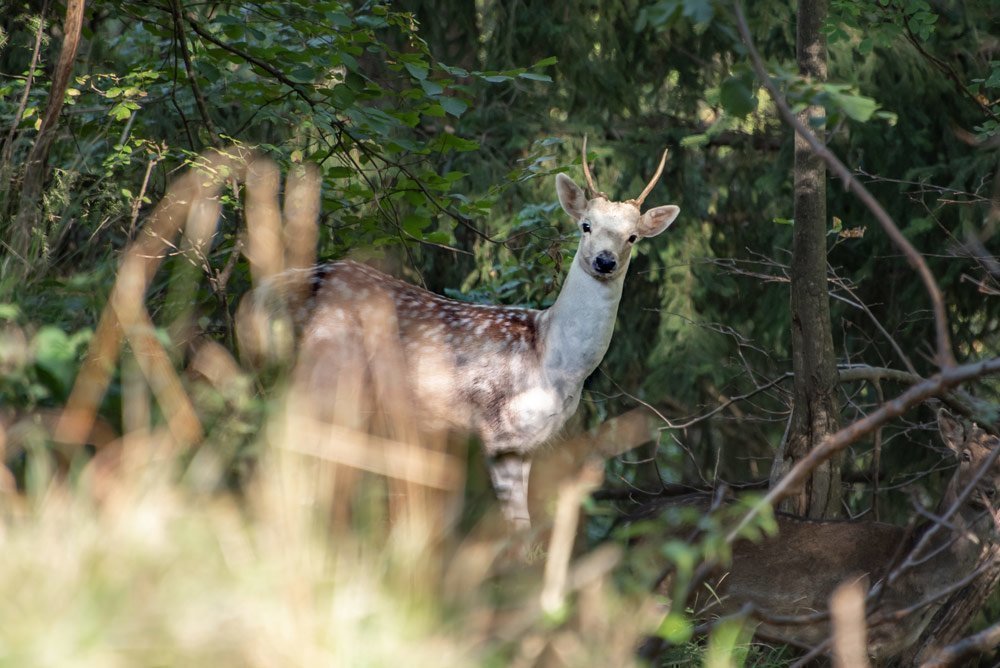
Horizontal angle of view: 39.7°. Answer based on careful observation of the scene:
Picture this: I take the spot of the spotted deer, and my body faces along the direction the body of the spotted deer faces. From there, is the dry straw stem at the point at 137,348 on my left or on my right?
on my right

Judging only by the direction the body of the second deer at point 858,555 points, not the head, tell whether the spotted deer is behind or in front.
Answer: behind

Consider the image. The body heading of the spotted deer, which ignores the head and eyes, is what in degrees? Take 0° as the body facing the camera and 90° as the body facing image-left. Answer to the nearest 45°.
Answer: approximately 270°

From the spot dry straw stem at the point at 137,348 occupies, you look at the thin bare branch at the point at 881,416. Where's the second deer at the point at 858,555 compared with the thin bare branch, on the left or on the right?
left

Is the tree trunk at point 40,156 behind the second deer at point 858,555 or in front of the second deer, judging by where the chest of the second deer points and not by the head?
behind

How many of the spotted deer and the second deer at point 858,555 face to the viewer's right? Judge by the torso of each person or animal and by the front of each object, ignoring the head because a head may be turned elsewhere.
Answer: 2

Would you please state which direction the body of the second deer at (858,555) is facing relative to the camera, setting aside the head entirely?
to the viewer's right

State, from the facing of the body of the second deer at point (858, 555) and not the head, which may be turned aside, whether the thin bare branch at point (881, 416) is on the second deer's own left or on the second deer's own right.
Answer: on the second deer's own right
